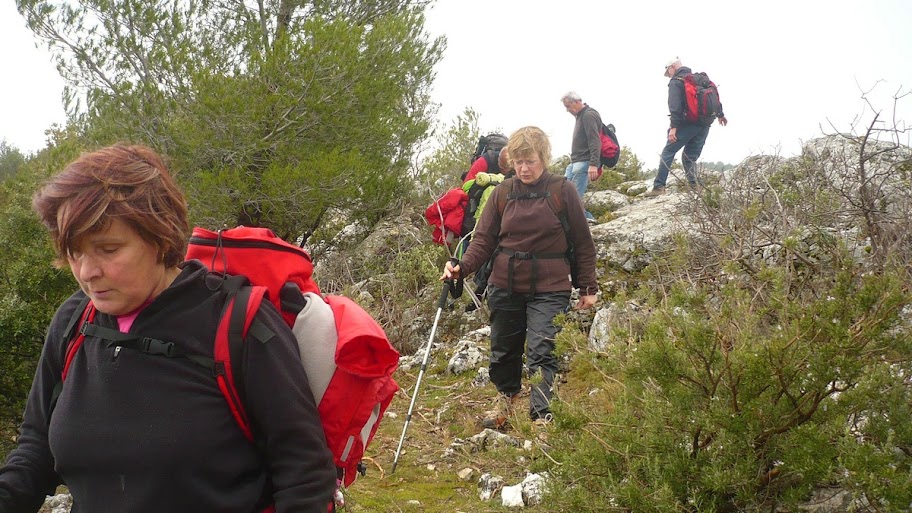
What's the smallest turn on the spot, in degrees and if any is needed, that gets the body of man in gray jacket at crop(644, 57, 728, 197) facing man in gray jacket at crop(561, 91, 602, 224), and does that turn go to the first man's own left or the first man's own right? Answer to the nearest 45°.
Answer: approximately 45° to the first man's own left

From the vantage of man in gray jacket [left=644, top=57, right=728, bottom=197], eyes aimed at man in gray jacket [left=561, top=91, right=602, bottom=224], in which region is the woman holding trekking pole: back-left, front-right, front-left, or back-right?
front-left

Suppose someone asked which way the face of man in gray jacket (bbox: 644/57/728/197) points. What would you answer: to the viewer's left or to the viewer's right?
to the viewer's left

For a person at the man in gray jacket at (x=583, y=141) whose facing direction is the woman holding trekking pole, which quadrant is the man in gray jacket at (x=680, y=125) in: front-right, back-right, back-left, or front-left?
back-left

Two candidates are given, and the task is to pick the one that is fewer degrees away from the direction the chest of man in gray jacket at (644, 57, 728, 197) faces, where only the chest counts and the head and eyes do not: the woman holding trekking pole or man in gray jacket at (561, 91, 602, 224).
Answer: the man in gray jacket

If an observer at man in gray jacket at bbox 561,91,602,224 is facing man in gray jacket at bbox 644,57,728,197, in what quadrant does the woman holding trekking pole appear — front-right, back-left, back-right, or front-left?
back-right

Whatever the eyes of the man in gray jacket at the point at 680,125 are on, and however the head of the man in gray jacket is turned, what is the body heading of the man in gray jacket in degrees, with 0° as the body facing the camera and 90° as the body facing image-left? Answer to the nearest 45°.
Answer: approximately 90°

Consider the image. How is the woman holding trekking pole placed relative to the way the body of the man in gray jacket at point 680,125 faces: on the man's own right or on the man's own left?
on the man's own left
